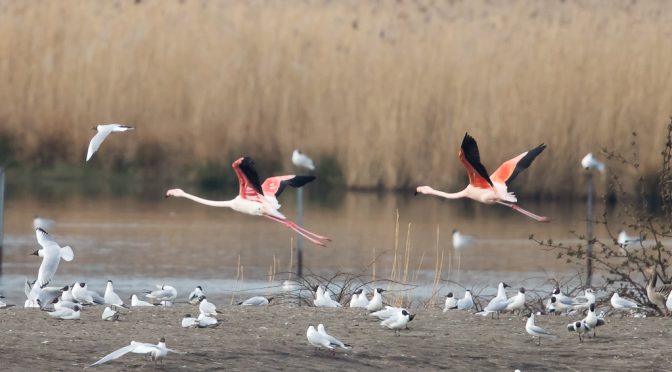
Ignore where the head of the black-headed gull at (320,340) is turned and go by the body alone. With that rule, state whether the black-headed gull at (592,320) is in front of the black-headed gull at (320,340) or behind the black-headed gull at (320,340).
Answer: behind

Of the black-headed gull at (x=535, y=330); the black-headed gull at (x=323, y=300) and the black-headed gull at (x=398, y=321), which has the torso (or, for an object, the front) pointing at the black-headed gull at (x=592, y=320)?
the black-headed gull at (x=398, y=321)

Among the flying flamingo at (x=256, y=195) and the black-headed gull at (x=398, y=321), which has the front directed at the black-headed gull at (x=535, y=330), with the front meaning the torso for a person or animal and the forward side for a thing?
the black-headed gull at (x=398, y=321)

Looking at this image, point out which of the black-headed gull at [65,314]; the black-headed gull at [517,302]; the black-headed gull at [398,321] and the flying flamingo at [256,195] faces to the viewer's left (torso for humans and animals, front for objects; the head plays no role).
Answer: the flying flamingo

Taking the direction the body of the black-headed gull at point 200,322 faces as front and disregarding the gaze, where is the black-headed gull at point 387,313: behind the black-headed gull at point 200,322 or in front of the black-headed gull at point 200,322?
behind

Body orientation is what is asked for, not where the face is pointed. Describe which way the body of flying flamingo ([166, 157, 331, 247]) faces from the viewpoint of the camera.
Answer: to the viewer's left

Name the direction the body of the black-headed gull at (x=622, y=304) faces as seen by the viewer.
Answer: to the viewer's left

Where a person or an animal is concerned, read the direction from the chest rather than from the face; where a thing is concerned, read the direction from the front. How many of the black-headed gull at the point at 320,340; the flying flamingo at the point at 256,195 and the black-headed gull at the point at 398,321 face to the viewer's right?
1

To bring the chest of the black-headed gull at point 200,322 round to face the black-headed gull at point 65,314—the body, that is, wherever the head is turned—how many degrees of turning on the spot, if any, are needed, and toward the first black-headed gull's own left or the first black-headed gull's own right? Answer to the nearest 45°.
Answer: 0° — it already faces it

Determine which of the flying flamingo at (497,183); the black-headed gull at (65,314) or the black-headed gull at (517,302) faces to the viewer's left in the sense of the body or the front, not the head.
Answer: the flying flamingo

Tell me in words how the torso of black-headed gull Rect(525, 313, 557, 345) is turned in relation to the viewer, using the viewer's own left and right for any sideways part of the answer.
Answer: facing to the left of the viewer

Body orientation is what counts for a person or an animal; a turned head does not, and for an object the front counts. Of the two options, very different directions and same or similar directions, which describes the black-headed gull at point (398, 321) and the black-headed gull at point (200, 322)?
very different directions
